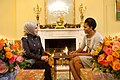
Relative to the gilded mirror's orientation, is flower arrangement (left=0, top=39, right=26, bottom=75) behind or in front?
in front

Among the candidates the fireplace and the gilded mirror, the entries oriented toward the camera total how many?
2

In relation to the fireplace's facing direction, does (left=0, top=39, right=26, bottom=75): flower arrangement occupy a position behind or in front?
in front

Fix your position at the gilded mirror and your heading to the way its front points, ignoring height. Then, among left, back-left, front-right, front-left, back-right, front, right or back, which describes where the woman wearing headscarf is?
front

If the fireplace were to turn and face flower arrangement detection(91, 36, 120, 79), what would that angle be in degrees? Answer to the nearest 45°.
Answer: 0° — it already faces it

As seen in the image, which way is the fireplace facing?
toward the camera

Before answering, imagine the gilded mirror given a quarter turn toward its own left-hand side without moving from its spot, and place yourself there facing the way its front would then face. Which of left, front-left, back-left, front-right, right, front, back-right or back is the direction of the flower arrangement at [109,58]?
right

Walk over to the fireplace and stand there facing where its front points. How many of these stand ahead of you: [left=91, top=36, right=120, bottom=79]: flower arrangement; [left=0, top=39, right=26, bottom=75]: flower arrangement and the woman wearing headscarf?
3

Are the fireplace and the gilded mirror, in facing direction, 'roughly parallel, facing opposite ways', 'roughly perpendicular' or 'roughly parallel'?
roughly parallel

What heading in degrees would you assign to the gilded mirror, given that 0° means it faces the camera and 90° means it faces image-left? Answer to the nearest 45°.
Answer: approximately 0°
